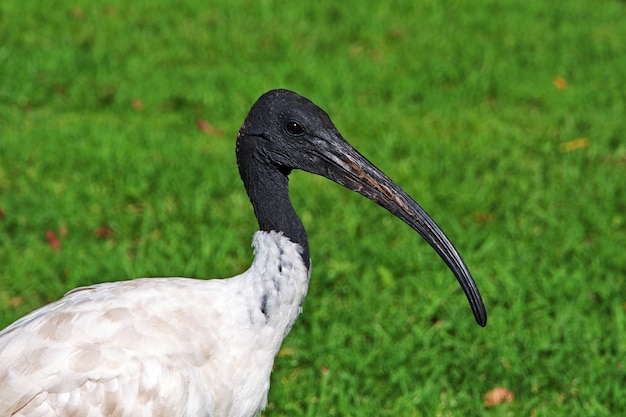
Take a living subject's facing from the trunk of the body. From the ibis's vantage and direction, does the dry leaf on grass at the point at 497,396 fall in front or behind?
in front

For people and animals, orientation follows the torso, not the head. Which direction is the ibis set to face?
to the viewer's right
